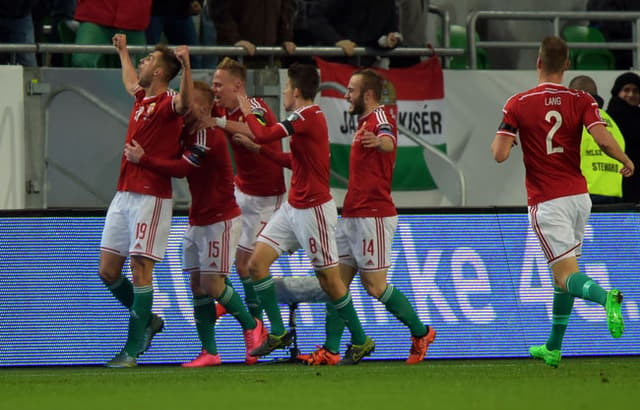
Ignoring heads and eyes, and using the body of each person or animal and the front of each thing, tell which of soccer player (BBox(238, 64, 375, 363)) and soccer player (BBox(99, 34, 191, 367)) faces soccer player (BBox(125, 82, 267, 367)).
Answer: soccer player (BBox(238, 64, 375, 363))

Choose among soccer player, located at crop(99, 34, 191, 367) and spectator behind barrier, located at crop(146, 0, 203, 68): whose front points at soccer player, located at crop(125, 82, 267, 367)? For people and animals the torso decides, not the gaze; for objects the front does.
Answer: the spectator behind barrier

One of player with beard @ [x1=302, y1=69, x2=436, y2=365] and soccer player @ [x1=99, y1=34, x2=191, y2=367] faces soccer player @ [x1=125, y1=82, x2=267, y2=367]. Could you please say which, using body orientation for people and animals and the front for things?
the player with beard

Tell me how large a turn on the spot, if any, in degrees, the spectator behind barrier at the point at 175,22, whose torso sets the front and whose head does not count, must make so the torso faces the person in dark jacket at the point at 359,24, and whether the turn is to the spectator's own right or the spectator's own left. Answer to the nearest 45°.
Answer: approximately 90° to the spectator's own left

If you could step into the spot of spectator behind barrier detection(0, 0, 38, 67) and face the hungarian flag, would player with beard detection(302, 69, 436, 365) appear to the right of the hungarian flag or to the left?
right

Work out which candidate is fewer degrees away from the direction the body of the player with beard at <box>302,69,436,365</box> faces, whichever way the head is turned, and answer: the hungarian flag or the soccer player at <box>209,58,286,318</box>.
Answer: the soccer player

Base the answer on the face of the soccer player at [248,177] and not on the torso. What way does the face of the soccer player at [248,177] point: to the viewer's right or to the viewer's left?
to the viewer's left

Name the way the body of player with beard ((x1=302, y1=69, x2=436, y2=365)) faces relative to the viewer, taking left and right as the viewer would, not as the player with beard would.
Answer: facing to the left of the viewer

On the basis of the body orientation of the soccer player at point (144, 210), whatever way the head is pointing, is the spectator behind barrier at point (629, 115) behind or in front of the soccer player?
behind

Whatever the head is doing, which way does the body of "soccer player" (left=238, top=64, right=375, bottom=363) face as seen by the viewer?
to the viewer's left

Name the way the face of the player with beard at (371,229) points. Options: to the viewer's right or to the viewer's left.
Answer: to the viewer's left

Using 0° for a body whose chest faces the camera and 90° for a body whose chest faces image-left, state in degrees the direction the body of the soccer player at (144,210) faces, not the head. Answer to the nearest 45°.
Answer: approximately 45°

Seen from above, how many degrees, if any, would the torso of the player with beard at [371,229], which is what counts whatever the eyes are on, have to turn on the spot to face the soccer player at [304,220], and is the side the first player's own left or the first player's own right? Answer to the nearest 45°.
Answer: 0° — they already face them
